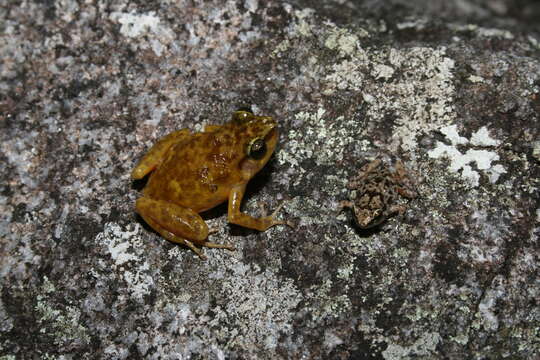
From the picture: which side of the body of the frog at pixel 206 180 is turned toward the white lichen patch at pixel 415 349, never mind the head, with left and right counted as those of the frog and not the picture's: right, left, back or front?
right

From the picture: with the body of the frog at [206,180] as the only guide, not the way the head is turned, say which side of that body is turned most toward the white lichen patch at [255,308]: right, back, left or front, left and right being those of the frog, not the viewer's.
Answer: right

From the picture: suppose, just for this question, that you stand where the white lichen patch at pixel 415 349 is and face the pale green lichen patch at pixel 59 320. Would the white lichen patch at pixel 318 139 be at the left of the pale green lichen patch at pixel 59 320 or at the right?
right

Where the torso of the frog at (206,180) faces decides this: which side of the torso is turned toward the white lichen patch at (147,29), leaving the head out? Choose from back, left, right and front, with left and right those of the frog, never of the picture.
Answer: left

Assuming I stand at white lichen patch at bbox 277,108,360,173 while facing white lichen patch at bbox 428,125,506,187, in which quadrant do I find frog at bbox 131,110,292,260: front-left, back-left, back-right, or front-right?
back-right

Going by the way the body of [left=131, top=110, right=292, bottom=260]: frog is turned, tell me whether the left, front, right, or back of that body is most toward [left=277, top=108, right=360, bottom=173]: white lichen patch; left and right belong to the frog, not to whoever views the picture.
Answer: front

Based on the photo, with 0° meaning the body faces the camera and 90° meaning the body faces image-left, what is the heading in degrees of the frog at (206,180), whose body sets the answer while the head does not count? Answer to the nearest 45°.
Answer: approximately 225°

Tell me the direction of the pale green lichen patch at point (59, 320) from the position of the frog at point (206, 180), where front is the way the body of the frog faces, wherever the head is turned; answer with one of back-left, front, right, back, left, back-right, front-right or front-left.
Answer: back

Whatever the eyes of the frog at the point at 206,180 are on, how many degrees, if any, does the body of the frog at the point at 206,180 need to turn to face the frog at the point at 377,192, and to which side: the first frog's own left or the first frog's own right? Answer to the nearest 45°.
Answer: approximately 45° to the first frog's own right

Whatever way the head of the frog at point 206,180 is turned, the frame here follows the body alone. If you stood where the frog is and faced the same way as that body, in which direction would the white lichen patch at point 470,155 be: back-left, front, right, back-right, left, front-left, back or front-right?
front-right
